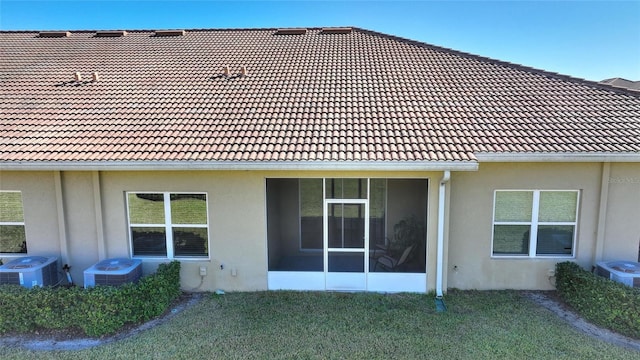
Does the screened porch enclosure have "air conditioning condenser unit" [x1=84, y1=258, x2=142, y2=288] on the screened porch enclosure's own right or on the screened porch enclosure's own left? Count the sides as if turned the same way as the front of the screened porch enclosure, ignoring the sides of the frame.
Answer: on the screened porch enclosure's own right

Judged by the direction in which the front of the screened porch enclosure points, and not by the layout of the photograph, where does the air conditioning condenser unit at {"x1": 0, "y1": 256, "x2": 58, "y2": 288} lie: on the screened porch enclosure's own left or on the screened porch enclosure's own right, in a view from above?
on the screened porch enclosure's own right

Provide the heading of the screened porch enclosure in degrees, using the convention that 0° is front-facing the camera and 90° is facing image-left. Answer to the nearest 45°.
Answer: approximately 0°
